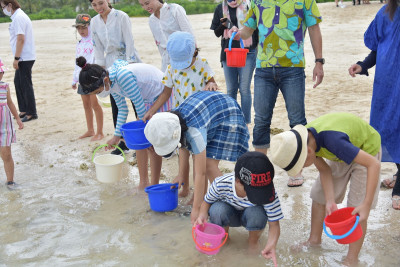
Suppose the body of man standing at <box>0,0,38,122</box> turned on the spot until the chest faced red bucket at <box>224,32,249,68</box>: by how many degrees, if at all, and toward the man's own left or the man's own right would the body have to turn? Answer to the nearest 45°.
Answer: approximately 135° to the man's own left

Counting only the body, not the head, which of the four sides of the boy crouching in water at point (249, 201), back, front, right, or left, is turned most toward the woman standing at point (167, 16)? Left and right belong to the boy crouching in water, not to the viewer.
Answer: back

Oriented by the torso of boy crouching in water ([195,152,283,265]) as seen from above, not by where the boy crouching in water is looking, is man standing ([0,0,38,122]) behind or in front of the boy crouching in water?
behind

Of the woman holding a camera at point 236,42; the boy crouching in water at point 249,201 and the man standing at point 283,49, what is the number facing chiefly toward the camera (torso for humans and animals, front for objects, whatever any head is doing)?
3

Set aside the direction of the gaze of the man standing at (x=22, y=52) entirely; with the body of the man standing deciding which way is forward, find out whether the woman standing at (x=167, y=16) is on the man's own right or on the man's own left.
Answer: on the man's own left

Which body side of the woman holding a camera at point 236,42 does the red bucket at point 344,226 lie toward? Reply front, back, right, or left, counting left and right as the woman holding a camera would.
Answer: front

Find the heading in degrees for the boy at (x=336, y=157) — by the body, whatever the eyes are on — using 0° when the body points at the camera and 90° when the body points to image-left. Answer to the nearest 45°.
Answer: approximately 45°

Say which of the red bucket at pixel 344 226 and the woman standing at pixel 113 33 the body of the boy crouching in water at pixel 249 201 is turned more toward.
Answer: the red bucket
